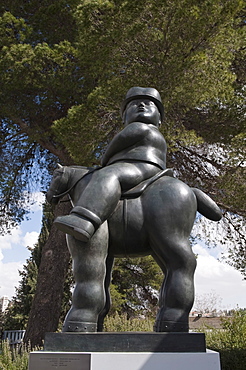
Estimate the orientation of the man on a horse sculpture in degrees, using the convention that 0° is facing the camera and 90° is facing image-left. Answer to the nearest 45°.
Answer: approximately 90°
